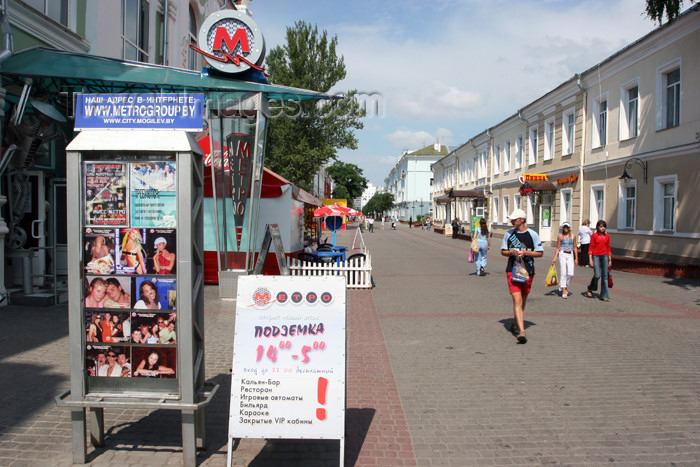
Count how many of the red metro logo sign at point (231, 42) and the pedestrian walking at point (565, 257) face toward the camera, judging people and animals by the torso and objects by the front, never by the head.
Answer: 2

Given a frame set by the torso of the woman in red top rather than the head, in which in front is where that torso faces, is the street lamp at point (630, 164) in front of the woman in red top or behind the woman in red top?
behind

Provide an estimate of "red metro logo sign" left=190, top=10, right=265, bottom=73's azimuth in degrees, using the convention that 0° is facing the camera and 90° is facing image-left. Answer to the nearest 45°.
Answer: approximately 0°

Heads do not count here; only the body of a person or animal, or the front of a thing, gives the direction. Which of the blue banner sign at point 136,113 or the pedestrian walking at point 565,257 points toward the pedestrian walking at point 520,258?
the pedestrian walking at point 565,257

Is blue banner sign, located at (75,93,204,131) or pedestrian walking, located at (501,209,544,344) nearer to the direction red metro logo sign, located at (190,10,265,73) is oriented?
the blue banner sign

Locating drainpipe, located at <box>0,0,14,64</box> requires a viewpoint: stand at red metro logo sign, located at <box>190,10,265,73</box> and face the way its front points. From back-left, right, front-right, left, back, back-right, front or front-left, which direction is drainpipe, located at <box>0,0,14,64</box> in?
right

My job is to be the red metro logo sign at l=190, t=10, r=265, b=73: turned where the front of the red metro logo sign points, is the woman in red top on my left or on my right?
on my left

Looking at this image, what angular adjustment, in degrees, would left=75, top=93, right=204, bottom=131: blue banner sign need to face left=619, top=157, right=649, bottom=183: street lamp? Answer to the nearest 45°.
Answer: approximately 135° to its left
